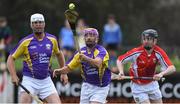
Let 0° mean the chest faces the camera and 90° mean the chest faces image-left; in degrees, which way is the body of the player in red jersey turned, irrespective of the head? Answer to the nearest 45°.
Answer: approximately 0°

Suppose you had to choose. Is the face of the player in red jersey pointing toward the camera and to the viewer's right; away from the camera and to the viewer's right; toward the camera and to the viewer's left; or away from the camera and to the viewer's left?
toward the camera and to the viewer's left

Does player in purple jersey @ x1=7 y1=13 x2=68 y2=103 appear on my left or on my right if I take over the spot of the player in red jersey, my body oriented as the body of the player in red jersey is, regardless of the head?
on my right

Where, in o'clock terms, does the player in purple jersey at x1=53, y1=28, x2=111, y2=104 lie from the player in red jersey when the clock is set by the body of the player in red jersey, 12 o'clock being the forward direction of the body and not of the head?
The player in purple jersey is roughly at 2 o'clock from the player in red jersey.
